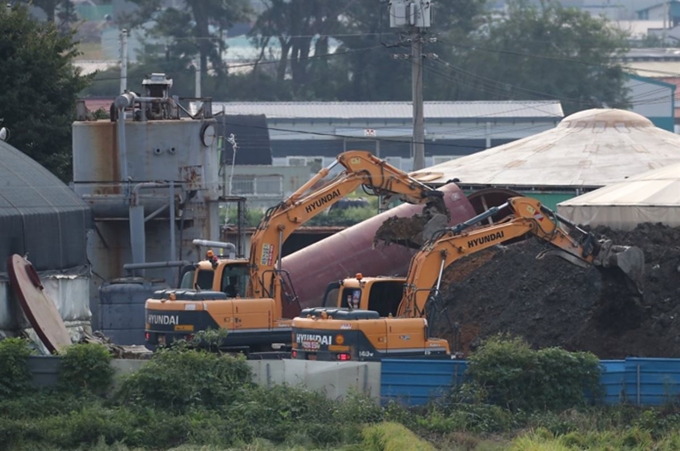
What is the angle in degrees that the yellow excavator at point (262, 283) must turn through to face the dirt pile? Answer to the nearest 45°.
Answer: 0° — it already faces it

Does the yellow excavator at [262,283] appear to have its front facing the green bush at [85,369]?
no

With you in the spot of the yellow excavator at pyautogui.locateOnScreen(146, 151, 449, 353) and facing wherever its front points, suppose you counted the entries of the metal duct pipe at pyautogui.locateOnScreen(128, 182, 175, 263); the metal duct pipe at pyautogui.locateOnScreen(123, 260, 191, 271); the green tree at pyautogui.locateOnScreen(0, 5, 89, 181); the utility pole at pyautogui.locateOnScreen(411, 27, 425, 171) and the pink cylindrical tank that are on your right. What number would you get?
0

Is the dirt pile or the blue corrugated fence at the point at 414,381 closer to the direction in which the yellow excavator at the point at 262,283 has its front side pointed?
the dirt pile

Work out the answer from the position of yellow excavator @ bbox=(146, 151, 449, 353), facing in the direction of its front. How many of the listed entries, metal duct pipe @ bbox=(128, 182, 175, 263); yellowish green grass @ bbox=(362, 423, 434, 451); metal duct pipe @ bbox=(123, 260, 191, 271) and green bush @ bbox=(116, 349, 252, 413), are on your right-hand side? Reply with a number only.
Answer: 2

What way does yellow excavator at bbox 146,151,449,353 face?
to the viewer's right

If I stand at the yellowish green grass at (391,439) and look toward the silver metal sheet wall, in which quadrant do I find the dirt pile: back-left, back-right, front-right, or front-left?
front-right

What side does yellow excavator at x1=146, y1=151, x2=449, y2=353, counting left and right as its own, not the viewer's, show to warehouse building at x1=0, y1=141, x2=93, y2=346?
back

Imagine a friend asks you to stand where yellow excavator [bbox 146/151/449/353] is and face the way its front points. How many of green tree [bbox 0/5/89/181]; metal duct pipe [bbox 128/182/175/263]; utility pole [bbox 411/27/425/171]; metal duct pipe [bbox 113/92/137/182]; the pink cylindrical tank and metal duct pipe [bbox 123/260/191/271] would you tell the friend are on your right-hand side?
0

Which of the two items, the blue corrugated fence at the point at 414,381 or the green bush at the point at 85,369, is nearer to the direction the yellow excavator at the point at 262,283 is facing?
the blue corrugated fence

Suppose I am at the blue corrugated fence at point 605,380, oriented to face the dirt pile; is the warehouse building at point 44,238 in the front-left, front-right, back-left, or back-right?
front-left

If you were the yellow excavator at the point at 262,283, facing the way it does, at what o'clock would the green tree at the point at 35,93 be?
The green tree is roughly at 8 o'clock from the yellow excavator.

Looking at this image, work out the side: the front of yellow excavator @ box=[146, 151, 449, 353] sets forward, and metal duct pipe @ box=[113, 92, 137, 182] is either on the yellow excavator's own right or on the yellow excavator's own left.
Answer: on the yellow excavator's own left

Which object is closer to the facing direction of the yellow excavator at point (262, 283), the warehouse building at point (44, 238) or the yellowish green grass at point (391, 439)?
the yellowish green grass

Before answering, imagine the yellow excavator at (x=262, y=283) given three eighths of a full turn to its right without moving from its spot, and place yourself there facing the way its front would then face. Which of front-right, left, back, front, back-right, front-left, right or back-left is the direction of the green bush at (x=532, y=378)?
left

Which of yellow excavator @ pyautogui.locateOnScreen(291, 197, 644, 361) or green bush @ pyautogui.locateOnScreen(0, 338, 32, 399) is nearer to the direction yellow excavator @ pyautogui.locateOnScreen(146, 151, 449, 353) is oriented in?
the yellow excavator

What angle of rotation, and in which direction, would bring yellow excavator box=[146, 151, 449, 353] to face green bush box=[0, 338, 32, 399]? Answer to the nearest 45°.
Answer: approximately 135° to its right

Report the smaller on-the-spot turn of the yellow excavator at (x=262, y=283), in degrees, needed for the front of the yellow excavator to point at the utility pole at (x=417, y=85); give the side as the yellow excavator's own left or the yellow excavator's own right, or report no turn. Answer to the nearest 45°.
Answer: approximately 90° to the yellow excavator's own left

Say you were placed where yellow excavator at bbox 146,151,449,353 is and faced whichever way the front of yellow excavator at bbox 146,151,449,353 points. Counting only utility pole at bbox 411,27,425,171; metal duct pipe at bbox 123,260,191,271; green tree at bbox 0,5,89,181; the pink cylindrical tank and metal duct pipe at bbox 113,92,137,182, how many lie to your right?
0

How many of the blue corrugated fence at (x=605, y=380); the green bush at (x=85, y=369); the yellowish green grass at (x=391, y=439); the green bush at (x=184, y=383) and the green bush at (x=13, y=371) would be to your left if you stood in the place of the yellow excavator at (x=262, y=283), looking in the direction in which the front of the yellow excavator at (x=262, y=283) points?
0

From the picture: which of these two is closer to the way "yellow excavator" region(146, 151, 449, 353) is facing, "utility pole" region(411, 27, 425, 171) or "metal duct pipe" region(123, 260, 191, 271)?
the utility pole

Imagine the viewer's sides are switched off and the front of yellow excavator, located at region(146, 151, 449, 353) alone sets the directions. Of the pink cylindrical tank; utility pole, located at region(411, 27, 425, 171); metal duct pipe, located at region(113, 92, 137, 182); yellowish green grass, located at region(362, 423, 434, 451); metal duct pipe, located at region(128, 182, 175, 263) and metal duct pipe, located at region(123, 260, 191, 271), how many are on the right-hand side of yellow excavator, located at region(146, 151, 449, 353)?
1

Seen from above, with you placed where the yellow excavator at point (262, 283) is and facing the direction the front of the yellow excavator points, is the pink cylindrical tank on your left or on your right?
on your left
